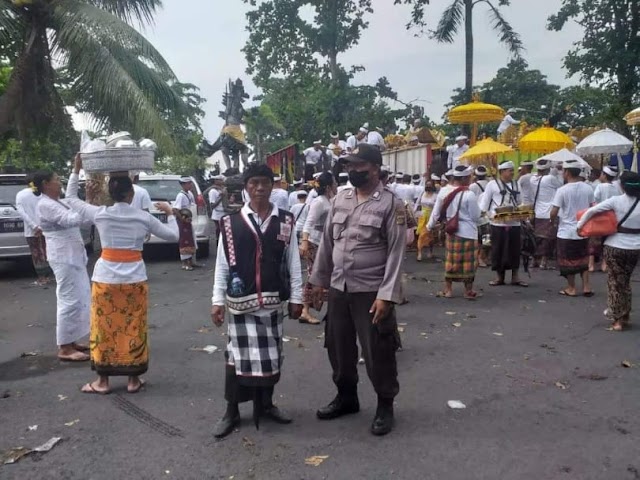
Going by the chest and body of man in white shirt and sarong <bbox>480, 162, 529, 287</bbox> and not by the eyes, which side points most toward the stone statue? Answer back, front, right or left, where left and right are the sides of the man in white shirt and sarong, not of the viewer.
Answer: back

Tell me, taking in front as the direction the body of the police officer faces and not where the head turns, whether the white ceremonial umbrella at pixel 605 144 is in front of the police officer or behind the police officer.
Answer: behind

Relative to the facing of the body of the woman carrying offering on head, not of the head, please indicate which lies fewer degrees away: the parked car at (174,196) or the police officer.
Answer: the parked car

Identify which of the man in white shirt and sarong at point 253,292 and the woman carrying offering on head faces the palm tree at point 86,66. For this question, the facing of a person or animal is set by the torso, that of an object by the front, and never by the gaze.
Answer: the woman carrying offering on head

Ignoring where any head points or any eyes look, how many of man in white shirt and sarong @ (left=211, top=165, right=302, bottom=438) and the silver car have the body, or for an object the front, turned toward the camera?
1

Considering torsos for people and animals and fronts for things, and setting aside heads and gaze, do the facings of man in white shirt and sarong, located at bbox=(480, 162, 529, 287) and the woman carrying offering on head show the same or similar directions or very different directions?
very different directions

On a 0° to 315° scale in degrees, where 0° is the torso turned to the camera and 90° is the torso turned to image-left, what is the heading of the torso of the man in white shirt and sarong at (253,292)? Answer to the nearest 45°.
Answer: approximately 0°

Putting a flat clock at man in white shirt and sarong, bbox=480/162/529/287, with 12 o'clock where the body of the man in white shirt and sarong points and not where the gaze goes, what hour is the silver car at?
The silver car is roughly at 4 o'clock from the man in white shirt and sarong.

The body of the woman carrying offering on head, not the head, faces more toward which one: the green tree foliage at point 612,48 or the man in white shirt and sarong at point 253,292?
the green tree foliage

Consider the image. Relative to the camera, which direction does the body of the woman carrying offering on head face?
away from the camera

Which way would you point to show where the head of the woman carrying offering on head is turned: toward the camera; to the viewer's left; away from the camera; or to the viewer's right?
away from the camera
